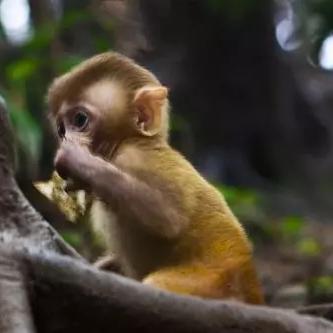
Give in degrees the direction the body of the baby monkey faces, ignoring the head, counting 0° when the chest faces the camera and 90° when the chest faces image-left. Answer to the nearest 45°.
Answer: approximately 90°
